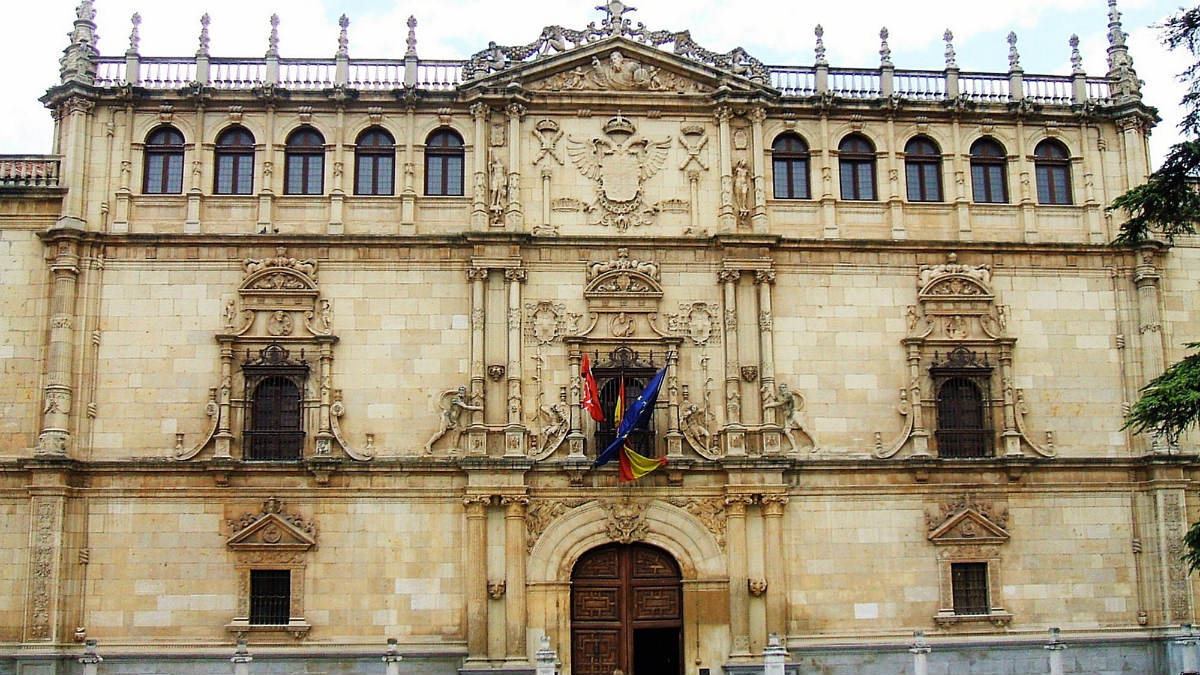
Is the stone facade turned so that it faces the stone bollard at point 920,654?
no

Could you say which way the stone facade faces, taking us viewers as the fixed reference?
facing the viewer

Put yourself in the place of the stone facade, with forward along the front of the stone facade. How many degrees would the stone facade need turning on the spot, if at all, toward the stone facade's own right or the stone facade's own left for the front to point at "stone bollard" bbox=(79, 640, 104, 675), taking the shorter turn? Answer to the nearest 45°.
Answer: approximately 90° to the stone facade's own right

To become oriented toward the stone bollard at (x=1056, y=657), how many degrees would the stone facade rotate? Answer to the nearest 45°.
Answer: approximately 90° to its left

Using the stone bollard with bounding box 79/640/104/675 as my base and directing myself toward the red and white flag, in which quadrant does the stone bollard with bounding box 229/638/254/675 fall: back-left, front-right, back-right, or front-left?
front-right
